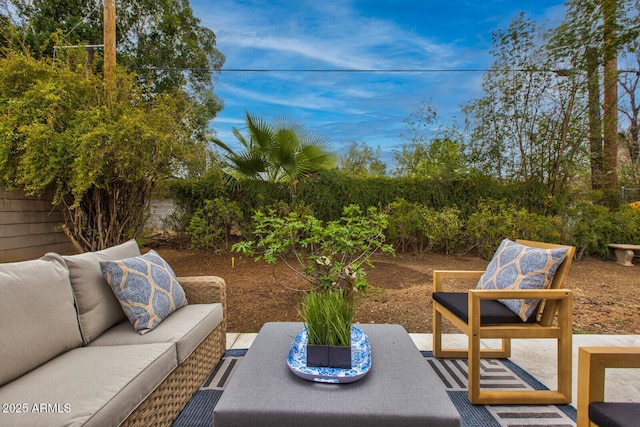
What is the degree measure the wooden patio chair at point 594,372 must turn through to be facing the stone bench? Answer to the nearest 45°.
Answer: approximately 135° to its right

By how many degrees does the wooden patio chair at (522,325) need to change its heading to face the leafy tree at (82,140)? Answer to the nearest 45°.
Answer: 0° — it already faces it

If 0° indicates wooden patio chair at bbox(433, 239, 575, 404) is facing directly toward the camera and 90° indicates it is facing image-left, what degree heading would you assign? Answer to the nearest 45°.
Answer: approximately 90°

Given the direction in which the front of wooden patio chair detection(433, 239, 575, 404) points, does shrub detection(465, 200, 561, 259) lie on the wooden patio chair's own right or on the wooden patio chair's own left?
on the wooden patio chair's own right

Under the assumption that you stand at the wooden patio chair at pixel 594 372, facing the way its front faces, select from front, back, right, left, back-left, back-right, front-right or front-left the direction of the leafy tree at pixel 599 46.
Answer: back-right

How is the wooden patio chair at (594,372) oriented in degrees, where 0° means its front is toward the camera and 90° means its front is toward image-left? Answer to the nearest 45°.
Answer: approximately 45°

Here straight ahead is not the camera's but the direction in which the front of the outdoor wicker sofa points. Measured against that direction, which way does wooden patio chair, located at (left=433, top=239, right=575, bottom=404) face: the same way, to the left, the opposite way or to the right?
the opposite way

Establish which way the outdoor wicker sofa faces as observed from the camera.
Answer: facing the viewer and to the right of the viewer

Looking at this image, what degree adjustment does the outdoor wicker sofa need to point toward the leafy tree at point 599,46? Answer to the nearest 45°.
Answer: approximately 45° to its left

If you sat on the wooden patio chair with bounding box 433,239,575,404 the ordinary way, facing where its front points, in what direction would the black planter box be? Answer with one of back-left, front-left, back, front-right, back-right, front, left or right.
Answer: front-left

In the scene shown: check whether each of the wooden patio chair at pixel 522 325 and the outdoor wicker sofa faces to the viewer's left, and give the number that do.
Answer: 1

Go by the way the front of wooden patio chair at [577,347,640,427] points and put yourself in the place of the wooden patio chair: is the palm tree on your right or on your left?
on your right

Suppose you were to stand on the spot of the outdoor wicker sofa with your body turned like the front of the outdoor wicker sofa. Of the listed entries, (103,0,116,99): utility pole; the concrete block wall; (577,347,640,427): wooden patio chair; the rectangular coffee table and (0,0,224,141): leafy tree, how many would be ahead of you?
2

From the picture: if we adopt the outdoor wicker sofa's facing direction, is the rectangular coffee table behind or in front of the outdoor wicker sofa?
in front
